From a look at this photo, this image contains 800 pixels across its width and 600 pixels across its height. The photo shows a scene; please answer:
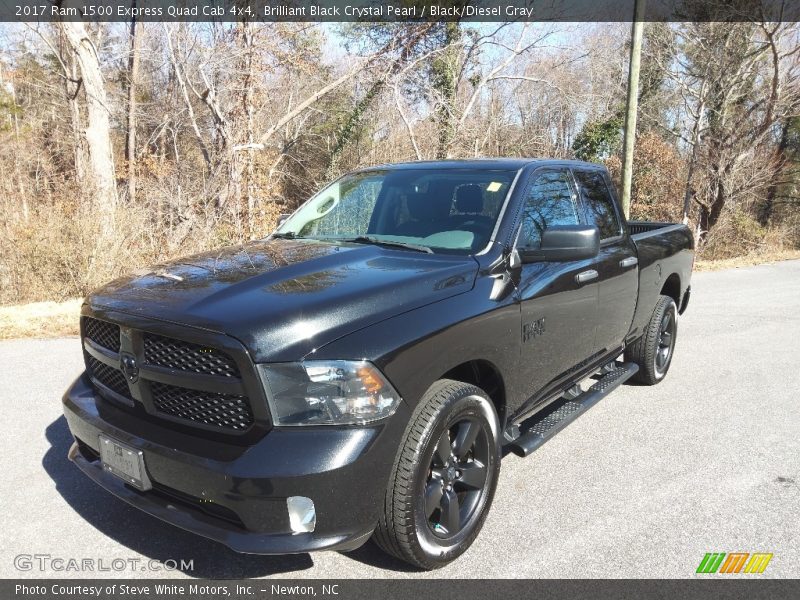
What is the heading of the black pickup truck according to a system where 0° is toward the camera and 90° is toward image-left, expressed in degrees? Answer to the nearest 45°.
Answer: approximately 45°
